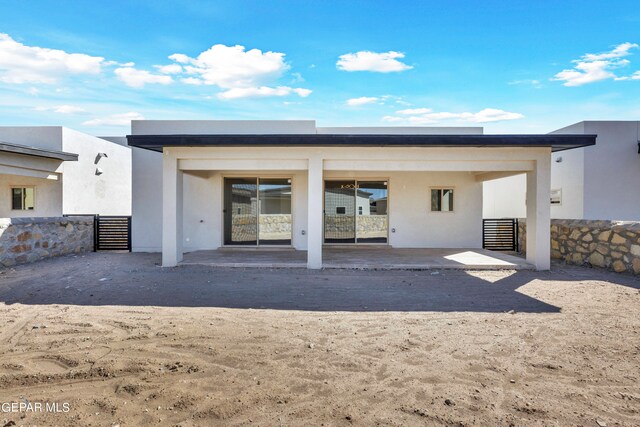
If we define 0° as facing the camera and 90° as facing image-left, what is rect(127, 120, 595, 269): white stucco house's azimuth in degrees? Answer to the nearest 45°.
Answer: approximately 180°

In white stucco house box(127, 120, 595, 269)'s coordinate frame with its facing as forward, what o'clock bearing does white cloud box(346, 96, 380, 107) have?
The white cloud is roughly at 1 o'clock from the white stucco house.

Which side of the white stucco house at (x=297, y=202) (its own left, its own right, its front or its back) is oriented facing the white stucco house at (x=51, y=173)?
left
